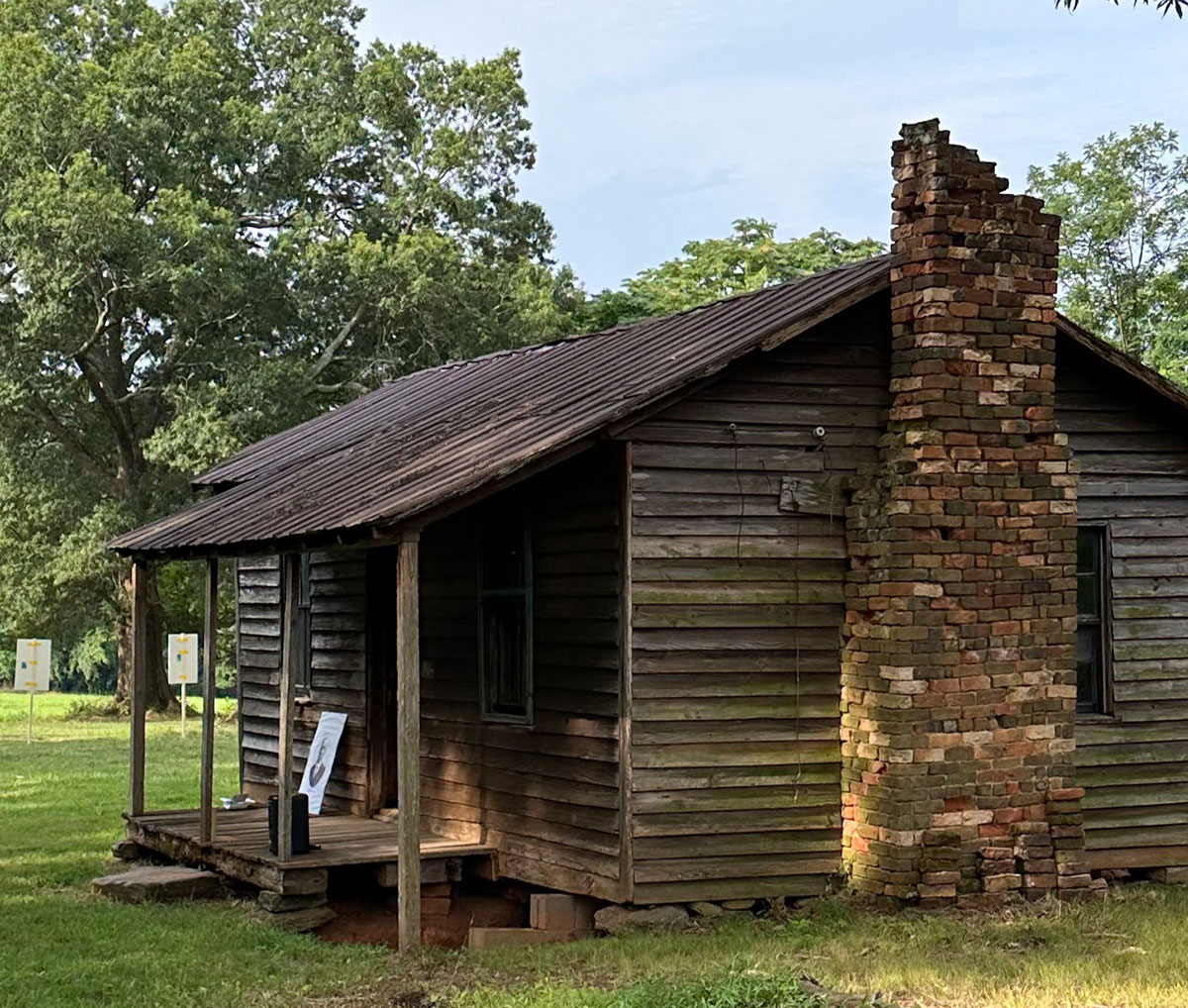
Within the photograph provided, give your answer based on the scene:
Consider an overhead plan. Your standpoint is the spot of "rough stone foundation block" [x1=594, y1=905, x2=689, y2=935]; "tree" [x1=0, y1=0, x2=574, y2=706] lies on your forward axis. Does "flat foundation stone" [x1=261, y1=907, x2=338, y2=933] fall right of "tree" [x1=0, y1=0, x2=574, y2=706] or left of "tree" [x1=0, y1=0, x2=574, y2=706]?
left

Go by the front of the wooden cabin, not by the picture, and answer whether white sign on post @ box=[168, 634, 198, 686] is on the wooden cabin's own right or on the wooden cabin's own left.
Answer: on the wooden cabin's own right

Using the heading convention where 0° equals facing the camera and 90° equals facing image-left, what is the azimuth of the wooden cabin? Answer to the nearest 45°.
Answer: approximately 45°

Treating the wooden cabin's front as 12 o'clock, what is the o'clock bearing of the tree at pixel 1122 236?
The tree is roughly at 5 o'clock from the wooden cabin.

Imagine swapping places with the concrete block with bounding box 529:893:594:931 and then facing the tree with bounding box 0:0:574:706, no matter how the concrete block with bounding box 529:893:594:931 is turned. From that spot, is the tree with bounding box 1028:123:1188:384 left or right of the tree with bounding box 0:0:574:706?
right

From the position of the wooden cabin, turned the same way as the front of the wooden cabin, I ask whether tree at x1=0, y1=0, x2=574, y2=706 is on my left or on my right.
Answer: on my right
